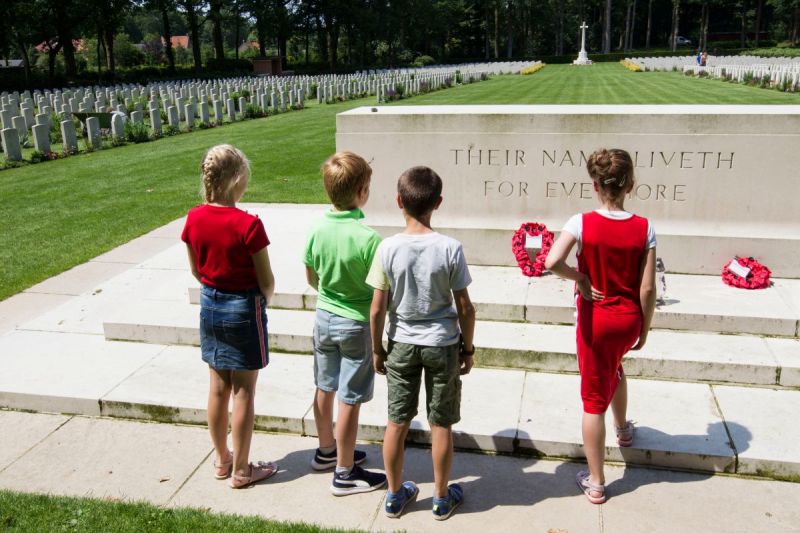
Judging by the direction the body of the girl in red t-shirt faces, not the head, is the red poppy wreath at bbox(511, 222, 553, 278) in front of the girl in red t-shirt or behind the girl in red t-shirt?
in front

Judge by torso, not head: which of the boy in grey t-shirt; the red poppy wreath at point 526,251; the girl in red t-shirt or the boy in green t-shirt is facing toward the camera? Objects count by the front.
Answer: the red poppy wreath

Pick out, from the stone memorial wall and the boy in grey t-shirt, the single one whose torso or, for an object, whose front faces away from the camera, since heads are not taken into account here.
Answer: the boy in grey t-shirt

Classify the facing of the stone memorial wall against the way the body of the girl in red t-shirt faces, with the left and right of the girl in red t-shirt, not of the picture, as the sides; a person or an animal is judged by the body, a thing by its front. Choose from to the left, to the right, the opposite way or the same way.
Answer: the opposite way

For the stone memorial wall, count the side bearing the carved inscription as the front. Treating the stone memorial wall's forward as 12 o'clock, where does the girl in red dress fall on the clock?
The girl in red dress is roughly at 12 o'clock from the stone memorial wall.

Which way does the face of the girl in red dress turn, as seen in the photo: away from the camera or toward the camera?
away from the camera

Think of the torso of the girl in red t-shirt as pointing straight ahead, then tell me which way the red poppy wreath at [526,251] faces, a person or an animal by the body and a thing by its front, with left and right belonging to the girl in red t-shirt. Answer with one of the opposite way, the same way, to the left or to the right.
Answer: the opposite way

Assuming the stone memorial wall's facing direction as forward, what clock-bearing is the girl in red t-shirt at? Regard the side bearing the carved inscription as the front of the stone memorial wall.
The girl in red t-shirt is roughly at 1 o'clock from the stone memorial wall.

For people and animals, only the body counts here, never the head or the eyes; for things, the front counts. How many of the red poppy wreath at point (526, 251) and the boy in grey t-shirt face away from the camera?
1

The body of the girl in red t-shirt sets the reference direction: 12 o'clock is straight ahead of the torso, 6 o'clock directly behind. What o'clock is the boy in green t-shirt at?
The boy in green t-shirt is roughly at 2 o'clock from the girl in red t-shirt.

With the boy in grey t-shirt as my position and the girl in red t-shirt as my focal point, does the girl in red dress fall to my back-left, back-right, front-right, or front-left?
back-right

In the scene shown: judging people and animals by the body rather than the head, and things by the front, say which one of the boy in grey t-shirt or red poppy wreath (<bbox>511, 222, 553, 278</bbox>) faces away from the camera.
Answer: the boy in grey t-shirt

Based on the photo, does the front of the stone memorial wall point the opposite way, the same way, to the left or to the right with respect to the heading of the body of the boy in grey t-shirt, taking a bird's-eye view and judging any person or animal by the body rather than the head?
the opposite way

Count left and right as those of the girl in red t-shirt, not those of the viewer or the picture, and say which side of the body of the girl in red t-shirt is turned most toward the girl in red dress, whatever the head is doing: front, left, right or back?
right

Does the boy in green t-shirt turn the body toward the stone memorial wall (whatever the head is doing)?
yes

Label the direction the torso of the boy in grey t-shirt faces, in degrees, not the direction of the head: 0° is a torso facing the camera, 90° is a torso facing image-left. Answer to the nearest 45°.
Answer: approximately 180°

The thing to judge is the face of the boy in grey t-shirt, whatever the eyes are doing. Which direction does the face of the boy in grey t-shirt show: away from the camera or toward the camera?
away from the camera

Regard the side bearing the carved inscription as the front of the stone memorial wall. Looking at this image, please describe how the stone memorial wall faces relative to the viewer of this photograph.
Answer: facing the viewer
